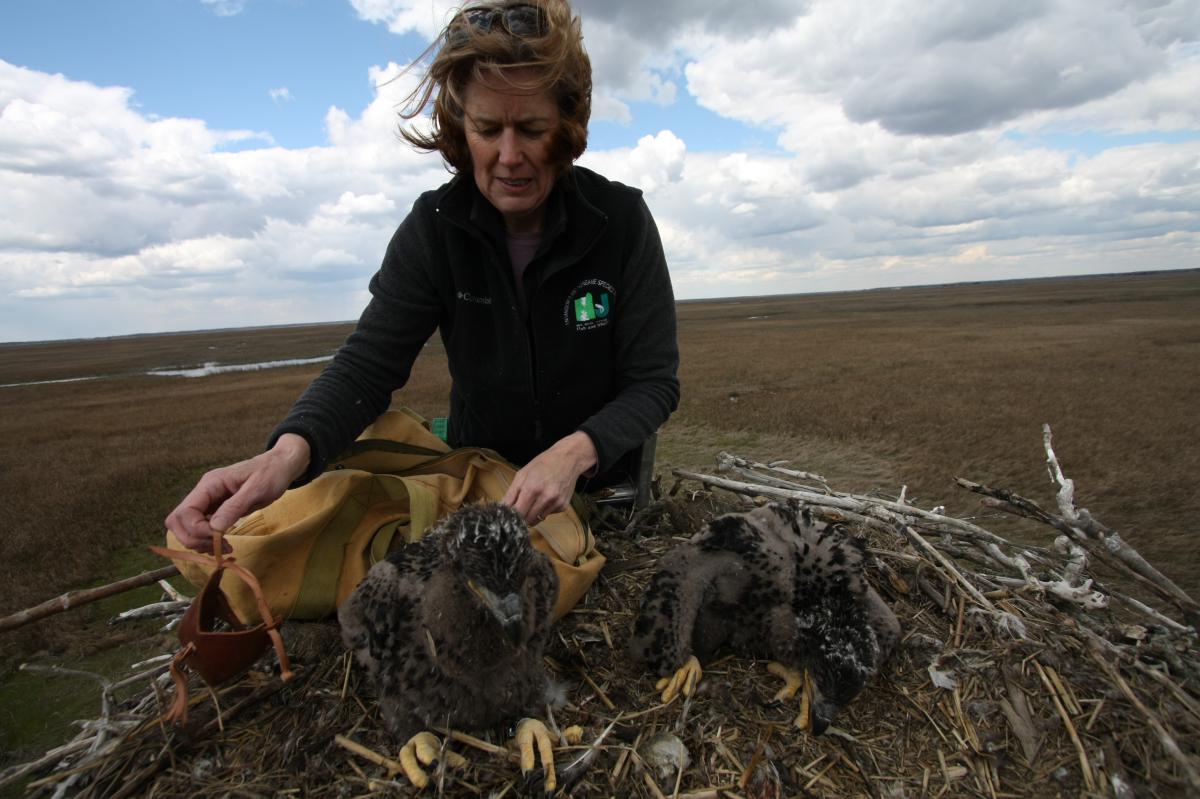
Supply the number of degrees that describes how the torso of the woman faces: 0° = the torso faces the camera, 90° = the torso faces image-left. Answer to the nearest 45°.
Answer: approximately 0°

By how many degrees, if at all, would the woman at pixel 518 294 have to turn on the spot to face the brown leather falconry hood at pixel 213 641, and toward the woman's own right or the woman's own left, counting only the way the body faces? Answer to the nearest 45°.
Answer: approximately 45° to the woman's own right

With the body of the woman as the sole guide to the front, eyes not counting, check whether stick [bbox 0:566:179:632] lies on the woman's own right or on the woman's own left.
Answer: on the woman's own right
